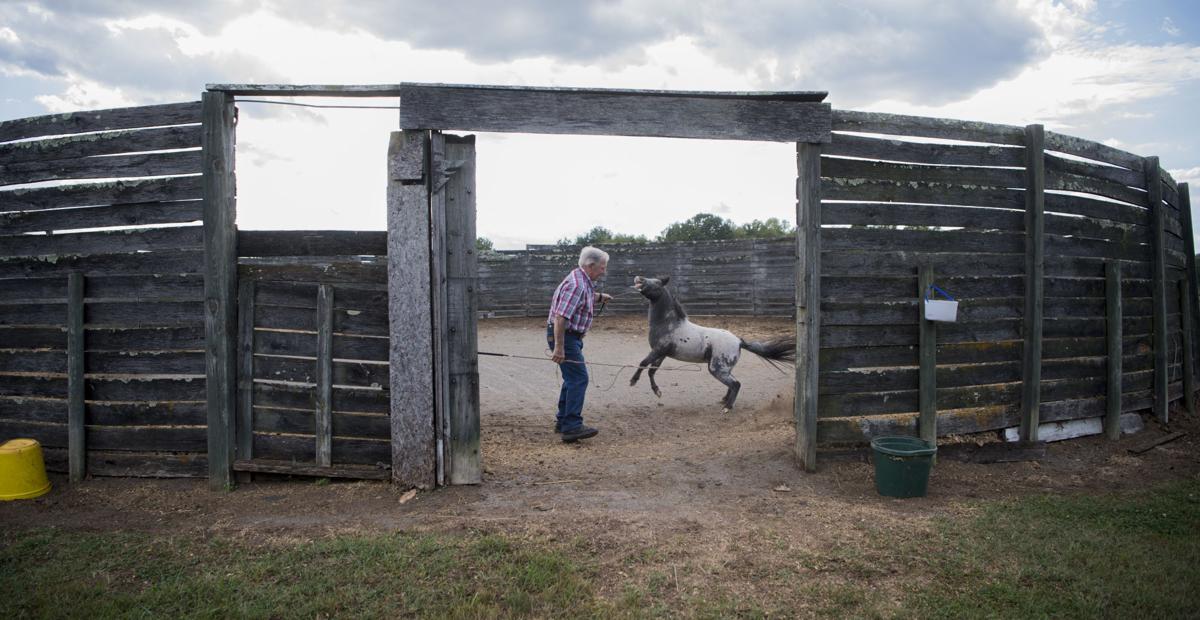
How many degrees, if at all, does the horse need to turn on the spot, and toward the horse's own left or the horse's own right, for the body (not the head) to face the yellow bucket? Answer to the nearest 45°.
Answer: approximately 45° to the horse's own left

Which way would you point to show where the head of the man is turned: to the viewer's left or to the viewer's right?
to the viewer's right

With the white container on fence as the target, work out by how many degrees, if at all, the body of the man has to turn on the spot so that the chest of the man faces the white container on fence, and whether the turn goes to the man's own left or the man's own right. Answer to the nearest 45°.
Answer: approximately 45° to the man's own right

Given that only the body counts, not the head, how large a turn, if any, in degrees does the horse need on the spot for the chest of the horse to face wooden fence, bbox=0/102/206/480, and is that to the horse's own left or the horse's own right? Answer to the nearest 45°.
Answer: approximately 45° to the horse's own left

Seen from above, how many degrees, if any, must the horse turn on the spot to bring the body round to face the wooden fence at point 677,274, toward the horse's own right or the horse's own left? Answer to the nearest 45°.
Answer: approximately 90° to the horse's own right

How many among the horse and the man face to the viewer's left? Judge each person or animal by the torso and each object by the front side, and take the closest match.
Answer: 1

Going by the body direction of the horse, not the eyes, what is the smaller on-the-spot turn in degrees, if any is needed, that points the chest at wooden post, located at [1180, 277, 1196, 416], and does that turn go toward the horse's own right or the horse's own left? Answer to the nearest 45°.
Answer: approximately 180°

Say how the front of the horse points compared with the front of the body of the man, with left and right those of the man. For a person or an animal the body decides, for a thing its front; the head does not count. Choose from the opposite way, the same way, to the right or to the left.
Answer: the opposite way

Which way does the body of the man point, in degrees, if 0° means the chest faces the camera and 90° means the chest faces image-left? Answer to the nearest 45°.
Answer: approximately 270°

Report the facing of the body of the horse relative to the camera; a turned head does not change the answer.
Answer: to the viewer's left
